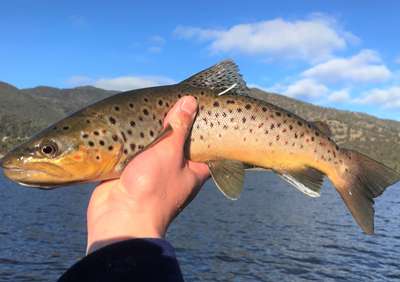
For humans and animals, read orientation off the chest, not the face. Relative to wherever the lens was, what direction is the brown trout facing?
facing to the left of the viewer
